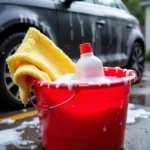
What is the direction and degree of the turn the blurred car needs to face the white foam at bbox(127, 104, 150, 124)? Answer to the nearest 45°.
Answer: approximately 90° to its left

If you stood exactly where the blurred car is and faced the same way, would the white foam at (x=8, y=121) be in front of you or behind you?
in front

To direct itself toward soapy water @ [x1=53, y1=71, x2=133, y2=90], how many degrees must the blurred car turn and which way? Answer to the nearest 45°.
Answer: approximately 45° to its left

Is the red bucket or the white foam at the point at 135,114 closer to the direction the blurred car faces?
the red bucket

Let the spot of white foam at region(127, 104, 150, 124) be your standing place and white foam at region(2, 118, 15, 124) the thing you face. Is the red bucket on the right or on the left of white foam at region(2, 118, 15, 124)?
left

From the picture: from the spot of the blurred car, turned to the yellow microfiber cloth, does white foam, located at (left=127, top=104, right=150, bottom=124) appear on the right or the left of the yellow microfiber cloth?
left

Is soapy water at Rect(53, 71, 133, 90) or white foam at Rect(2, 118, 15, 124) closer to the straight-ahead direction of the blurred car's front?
the white foam

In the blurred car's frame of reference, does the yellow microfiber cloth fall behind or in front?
in front

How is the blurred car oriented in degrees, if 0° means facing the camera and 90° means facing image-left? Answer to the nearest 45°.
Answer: approximately 45°

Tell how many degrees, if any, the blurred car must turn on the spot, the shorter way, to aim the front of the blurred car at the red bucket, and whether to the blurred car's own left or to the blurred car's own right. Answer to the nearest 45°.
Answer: approximately 45° to the blurred car's own left
